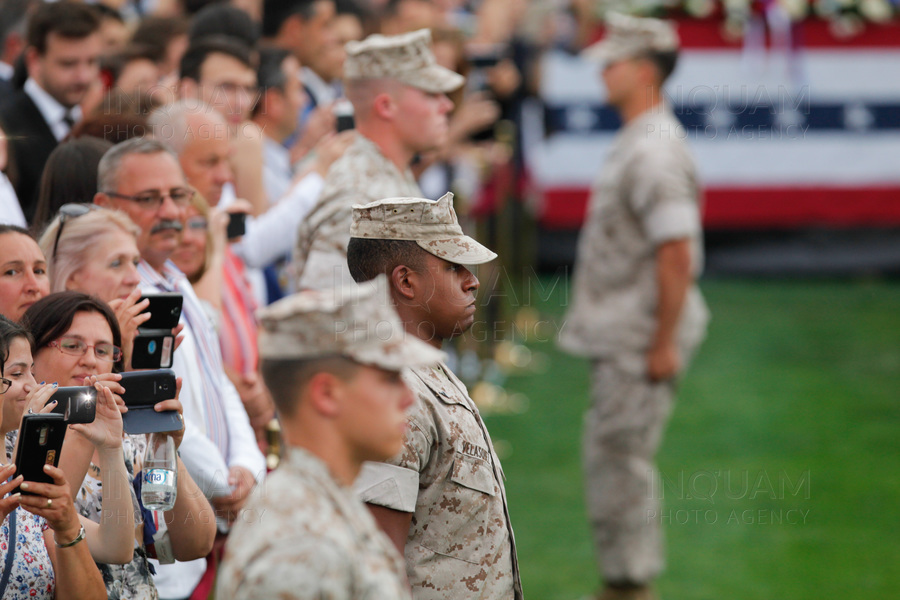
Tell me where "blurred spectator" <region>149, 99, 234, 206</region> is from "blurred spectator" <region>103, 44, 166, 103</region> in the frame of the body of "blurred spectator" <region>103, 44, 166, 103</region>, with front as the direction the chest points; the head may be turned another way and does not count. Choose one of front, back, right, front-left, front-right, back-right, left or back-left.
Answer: front-right

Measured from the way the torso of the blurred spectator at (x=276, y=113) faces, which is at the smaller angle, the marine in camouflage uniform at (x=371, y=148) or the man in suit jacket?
the marine in camouflage uniform

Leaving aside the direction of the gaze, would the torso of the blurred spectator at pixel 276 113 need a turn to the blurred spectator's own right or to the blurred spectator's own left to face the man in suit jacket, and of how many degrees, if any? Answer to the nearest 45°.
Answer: approximately 135° to the blurred spectator's own right

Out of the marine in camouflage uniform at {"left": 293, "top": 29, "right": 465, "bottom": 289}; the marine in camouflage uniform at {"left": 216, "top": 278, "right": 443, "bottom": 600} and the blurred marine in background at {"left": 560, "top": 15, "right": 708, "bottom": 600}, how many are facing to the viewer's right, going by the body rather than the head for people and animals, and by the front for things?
2

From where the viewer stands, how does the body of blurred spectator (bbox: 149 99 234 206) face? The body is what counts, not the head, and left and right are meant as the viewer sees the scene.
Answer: facing the viewer and to the right of the viewer

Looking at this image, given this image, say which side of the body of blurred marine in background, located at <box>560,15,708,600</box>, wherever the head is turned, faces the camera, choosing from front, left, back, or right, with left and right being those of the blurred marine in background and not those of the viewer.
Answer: left

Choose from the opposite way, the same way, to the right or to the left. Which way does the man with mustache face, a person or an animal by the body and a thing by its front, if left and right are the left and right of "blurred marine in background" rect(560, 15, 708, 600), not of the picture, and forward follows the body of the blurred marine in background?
the opposite way

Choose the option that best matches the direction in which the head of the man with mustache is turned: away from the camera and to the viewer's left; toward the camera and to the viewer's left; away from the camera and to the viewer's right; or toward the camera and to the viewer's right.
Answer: toward the camera and to the viewer's right

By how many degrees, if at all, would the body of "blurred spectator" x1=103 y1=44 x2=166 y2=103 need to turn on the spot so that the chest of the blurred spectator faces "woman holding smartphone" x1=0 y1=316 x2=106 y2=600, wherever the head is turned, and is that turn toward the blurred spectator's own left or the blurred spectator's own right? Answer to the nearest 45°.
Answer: approximately 45° to the blurred spectator's own right

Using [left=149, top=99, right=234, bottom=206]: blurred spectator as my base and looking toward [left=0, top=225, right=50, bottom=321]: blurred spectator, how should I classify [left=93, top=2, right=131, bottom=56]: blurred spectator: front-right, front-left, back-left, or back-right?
back-right

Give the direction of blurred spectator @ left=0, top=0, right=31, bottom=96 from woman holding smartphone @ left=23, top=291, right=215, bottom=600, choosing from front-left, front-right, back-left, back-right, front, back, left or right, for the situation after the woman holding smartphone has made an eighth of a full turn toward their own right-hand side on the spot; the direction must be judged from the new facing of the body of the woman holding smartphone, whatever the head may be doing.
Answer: back

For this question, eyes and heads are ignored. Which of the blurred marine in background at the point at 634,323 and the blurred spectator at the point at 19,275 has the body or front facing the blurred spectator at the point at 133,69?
the blurred marine in background

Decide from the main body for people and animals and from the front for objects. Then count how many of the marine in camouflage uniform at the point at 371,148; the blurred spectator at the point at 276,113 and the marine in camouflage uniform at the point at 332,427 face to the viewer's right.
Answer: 3

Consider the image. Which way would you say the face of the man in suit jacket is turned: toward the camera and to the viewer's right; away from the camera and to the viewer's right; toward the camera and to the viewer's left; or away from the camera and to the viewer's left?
toward the camera and to the viewer's right
